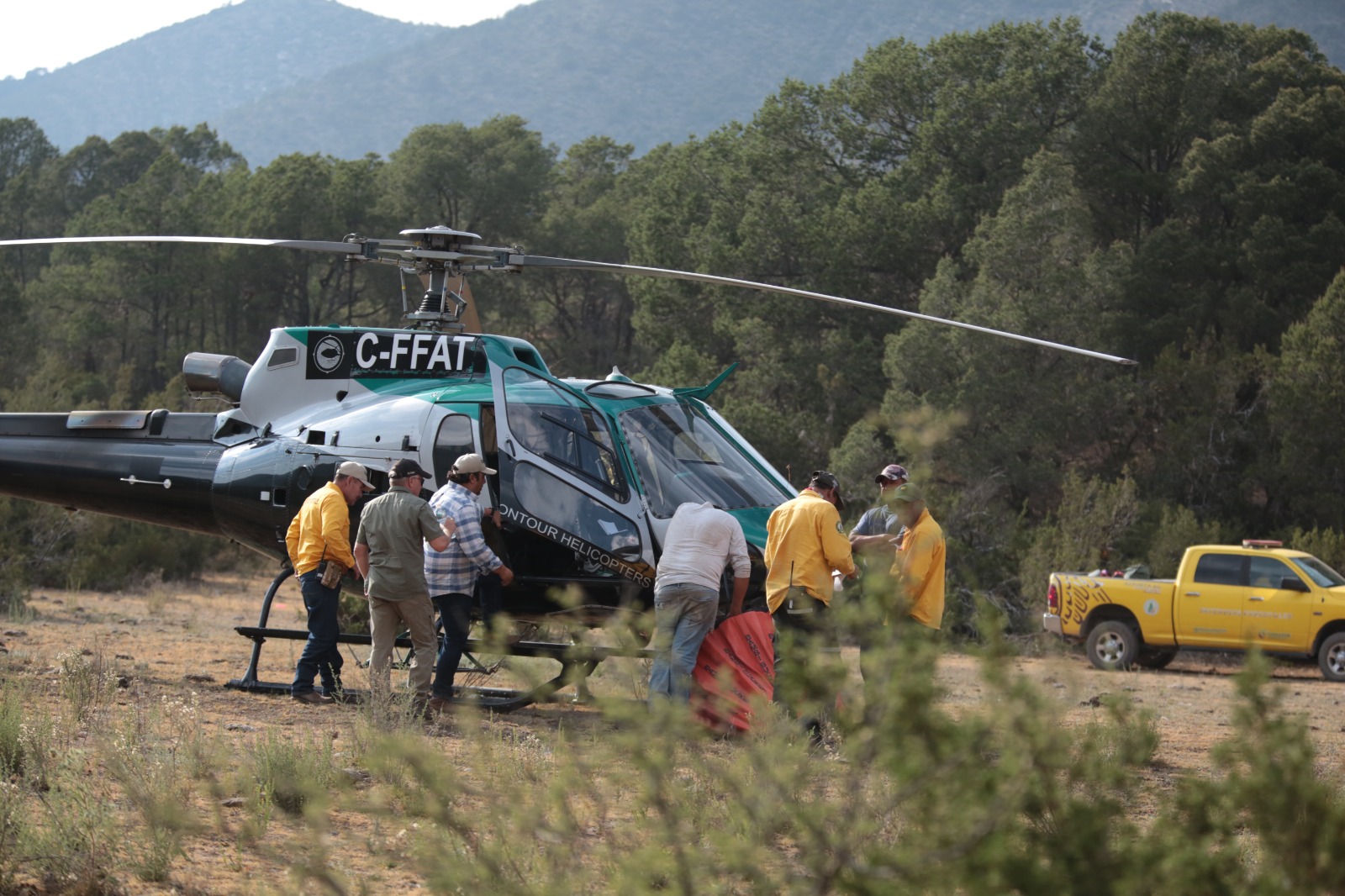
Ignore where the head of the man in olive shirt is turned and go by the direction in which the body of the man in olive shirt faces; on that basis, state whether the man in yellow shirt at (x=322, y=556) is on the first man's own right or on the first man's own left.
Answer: on the first man's own left

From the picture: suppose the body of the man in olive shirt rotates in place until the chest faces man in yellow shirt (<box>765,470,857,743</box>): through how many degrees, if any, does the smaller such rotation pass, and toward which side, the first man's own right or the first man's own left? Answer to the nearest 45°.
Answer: approximately 90° to the first man's own right

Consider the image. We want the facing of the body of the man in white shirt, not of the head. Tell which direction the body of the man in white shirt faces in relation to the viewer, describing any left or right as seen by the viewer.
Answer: facing away from the viewer and to the right of the viewer

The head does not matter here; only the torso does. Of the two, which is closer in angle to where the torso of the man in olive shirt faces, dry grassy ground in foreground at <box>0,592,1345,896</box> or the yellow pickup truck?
the yellow pickup truck

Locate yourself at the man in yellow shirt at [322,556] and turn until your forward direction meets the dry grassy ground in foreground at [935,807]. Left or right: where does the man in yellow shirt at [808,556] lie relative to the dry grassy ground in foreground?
left

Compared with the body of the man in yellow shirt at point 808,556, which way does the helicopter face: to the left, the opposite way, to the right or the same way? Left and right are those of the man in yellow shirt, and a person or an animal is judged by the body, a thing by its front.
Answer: to the right

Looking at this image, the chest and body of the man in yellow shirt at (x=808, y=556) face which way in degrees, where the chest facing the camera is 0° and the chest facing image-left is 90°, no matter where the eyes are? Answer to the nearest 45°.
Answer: approximately 225°

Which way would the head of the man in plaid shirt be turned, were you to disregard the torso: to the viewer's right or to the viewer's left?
to the viewer's right

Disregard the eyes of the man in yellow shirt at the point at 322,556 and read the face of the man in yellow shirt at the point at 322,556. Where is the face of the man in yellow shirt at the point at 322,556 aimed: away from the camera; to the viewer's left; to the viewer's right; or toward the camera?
to the viewer's right

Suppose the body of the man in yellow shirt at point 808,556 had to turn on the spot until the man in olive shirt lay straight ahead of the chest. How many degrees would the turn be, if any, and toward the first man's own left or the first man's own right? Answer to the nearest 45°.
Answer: approximately 135° to the first man's own left
